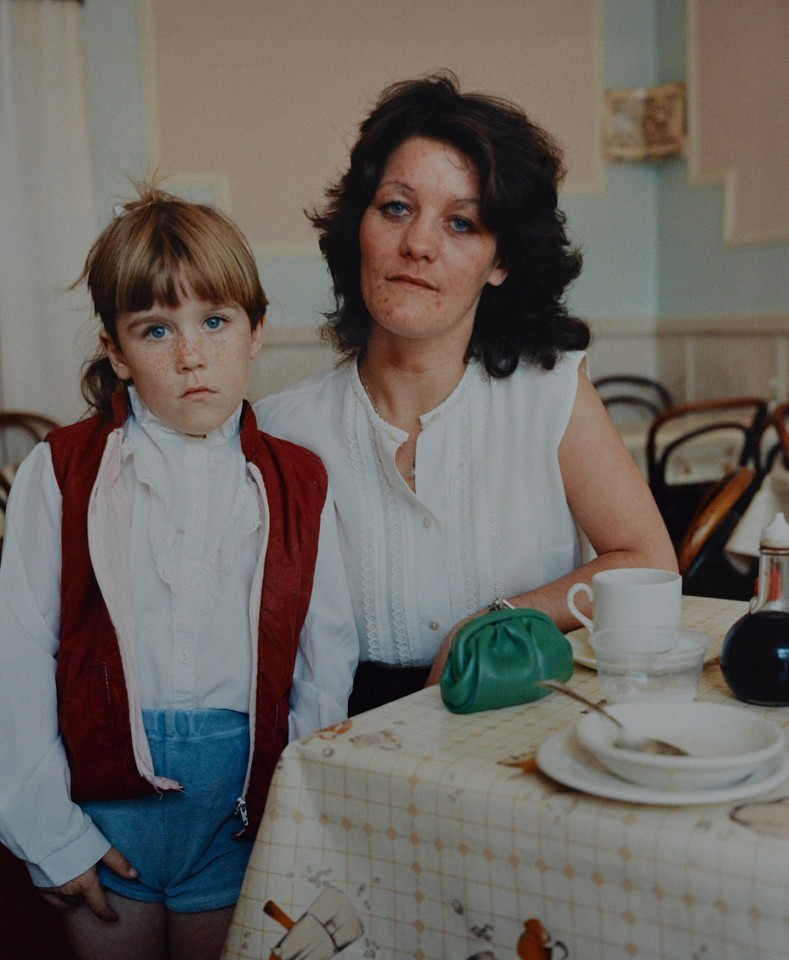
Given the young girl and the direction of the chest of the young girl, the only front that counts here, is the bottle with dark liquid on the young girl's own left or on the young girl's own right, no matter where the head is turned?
on the young girl's own left

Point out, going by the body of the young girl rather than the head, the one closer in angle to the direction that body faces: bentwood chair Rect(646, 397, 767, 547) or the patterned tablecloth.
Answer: the patterned tablecloth

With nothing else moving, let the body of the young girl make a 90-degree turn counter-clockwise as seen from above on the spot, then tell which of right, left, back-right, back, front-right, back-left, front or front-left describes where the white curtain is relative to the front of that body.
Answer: left

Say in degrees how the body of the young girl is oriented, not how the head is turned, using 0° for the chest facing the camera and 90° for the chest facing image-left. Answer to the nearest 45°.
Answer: approximately 0°

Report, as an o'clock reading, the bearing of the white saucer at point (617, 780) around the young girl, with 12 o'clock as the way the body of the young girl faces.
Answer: The white saucer is roughly at 11 o'clock from the young girl.
